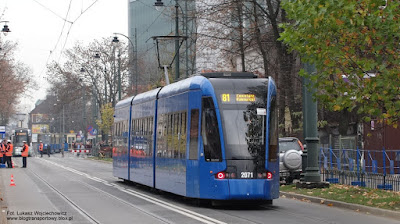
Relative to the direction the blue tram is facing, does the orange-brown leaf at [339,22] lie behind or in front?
behind

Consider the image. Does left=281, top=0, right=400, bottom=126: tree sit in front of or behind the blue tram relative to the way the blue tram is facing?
behind

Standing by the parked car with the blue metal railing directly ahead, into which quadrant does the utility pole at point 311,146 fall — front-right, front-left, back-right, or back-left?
front-right

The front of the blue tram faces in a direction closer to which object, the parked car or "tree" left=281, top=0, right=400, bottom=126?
the parked car
